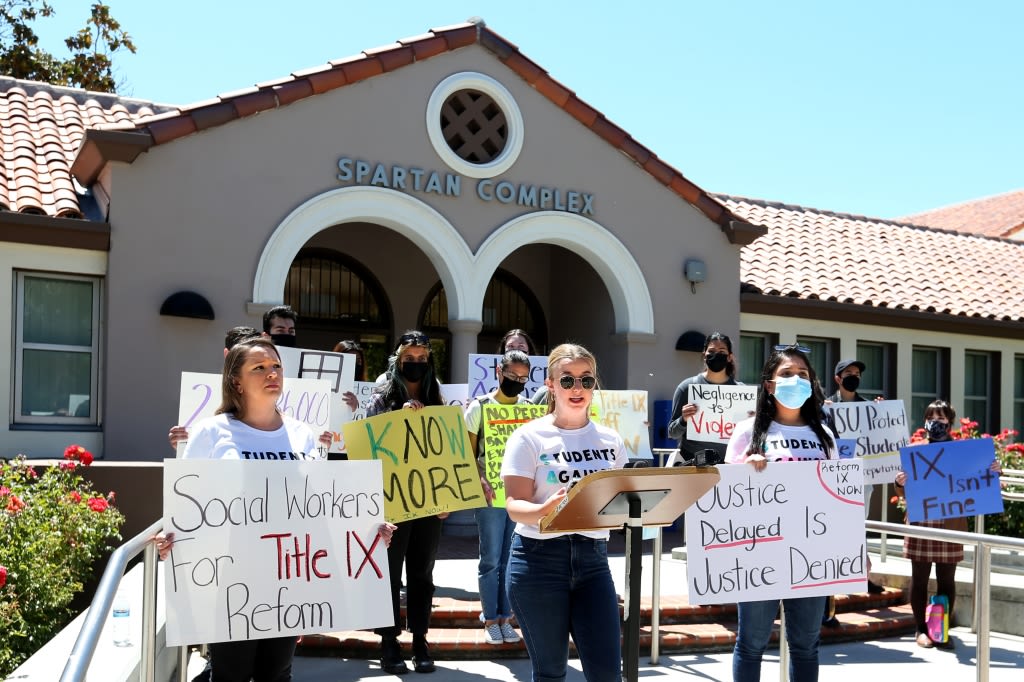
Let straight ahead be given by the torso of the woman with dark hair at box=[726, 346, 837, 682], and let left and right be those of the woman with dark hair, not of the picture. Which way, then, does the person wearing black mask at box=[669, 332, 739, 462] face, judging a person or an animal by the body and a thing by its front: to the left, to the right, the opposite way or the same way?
the same way

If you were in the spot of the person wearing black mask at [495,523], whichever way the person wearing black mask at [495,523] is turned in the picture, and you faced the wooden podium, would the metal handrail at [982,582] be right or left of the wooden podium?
left

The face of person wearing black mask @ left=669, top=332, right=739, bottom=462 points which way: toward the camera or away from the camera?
toward the camera

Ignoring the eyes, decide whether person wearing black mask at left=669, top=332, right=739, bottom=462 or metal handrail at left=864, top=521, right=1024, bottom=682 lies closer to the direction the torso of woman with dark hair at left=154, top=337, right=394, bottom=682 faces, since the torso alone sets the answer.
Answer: the metal handrail

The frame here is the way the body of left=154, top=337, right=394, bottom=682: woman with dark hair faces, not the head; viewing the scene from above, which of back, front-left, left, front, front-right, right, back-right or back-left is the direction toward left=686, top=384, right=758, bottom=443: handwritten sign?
left

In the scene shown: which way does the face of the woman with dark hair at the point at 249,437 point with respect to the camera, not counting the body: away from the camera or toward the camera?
toward the camera

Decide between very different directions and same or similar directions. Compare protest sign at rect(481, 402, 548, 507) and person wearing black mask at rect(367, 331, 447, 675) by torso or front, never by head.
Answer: same or similar directions

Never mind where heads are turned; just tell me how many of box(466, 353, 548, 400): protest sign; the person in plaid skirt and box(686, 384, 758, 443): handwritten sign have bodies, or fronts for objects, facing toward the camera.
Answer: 3

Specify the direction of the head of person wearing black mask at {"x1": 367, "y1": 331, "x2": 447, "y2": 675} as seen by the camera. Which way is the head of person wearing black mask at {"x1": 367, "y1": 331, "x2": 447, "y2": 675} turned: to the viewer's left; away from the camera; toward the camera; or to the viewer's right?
toward the camera

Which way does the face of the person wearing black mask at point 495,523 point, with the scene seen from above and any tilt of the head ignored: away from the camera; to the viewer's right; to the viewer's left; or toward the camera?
toward the camera

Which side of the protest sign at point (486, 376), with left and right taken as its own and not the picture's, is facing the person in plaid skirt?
left

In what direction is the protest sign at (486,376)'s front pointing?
toward the camera

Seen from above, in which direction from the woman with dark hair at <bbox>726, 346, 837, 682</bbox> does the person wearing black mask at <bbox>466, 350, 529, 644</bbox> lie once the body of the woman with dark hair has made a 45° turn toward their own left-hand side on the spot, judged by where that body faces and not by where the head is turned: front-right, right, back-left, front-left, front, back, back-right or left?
back

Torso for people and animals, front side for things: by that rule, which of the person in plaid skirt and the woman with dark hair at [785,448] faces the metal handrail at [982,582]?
the person in plaid skirt

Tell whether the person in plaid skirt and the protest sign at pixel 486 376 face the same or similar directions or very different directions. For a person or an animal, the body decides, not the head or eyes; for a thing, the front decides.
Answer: same or similar directions

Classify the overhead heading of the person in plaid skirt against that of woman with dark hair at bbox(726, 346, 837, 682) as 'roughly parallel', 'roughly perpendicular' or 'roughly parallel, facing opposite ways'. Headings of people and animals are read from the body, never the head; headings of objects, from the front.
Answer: roughly parallel

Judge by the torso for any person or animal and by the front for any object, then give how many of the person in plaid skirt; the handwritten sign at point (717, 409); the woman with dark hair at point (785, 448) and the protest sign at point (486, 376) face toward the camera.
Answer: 4

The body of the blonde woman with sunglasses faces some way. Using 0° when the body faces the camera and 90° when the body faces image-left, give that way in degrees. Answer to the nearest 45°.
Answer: approximately 315°

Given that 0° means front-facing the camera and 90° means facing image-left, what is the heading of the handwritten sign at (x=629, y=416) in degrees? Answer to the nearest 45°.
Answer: approximately 0°
